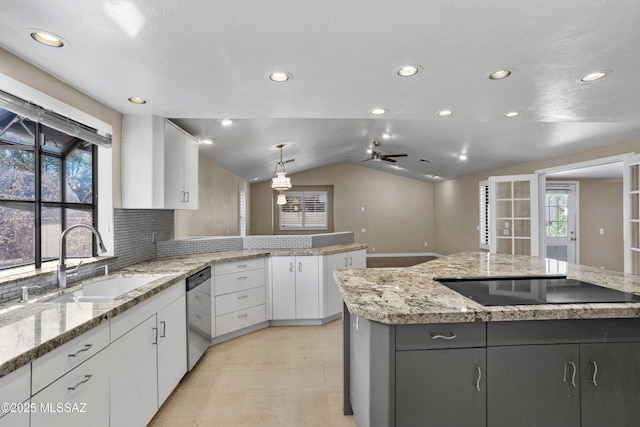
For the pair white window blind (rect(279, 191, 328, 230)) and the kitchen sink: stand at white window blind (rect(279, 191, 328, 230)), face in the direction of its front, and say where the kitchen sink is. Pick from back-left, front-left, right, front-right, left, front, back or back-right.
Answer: front

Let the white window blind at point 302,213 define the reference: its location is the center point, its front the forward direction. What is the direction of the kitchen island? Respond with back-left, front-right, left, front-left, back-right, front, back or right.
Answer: front

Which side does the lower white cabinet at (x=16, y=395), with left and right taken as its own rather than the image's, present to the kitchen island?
front

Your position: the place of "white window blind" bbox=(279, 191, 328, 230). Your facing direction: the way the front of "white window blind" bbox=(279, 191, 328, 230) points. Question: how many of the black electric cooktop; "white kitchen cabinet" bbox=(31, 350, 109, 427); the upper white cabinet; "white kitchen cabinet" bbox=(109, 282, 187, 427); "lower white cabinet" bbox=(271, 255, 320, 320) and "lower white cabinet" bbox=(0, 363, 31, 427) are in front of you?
6

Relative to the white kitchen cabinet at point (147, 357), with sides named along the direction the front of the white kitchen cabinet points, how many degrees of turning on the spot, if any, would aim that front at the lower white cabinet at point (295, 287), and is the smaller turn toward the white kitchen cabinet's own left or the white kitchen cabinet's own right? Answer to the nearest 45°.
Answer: approximately 90° to the white kitchen cabinet's own left

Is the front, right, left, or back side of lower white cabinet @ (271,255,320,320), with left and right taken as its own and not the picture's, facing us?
front

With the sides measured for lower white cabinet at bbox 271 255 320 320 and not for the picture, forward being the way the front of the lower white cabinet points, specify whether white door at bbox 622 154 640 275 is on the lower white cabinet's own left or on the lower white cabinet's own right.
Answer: on the lower white cabinet's own left

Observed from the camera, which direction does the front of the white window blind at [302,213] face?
facing the viewer

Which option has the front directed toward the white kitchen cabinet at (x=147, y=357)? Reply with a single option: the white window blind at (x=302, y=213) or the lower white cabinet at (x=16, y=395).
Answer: the white window blind

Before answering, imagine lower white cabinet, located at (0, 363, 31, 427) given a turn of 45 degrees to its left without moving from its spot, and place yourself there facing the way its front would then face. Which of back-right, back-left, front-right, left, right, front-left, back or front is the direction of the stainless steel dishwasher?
front-left

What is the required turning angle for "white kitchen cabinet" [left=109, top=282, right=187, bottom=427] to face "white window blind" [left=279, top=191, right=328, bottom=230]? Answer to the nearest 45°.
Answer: approximately 90° to its left

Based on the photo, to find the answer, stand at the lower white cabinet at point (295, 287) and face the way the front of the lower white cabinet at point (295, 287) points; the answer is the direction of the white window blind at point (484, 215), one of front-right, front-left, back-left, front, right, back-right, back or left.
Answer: back-left

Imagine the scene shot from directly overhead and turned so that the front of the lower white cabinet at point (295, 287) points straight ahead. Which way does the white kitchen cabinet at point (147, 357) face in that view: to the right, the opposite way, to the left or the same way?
to the left

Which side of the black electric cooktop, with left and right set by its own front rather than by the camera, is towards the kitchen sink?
right

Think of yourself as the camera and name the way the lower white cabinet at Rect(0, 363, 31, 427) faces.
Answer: facing the viewer and to the right of the viewer

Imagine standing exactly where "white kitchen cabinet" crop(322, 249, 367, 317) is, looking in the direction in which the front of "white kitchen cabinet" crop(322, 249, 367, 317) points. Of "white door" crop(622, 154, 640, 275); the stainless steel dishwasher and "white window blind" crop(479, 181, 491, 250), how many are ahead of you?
1

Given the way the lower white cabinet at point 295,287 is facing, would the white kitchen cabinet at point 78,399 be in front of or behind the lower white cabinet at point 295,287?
in front
